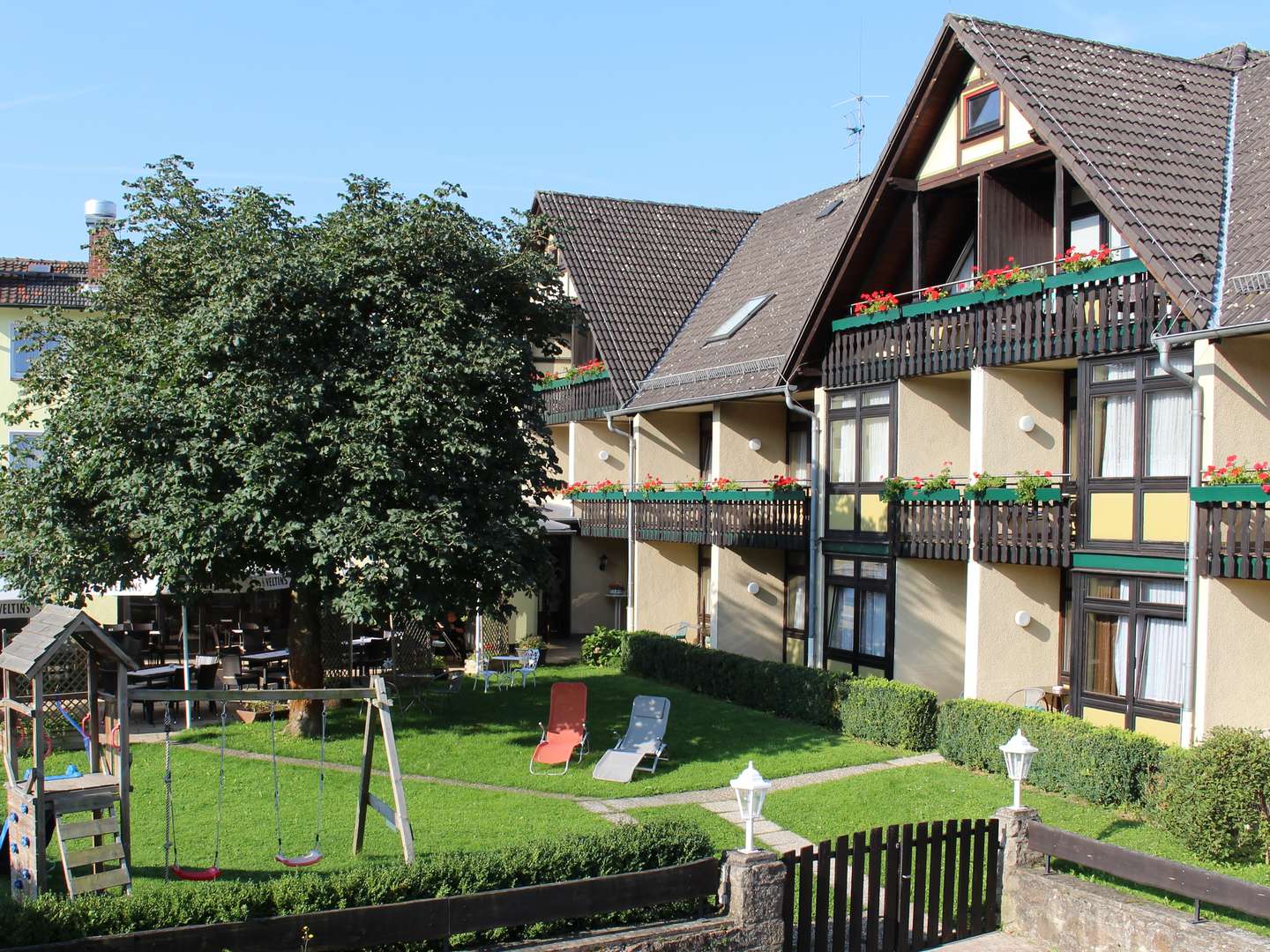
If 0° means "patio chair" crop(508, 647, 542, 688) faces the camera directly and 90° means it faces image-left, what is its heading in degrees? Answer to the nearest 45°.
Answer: approximately 45°

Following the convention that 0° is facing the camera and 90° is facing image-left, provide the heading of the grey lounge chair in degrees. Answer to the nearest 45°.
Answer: approximately 45°

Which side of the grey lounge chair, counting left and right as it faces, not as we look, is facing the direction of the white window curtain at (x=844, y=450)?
back

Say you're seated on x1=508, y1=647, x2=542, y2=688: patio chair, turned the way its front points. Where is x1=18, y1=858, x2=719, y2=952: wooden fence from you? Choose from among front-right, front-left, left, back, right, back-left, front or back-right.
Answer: front-left

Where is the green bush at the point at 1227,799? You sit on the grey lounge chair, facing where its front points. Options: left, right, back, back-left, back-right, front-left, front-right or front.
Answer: left

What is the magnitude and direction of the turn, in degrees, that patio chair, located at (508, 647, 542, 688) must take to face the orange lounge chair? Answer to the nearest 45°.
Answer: approximately 45° to its left

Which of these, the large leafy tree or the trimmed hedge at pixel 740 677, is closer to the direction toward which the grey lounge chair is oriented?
the large leafy tree

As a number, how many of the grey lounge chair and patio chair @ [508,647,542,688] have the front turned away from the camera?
0

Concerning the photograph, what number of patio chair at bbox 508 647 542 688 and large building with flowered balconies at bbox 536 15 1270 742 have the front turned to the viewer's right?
0

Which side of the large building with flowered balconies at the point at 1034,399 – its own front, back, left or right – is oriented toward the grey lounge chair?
front
